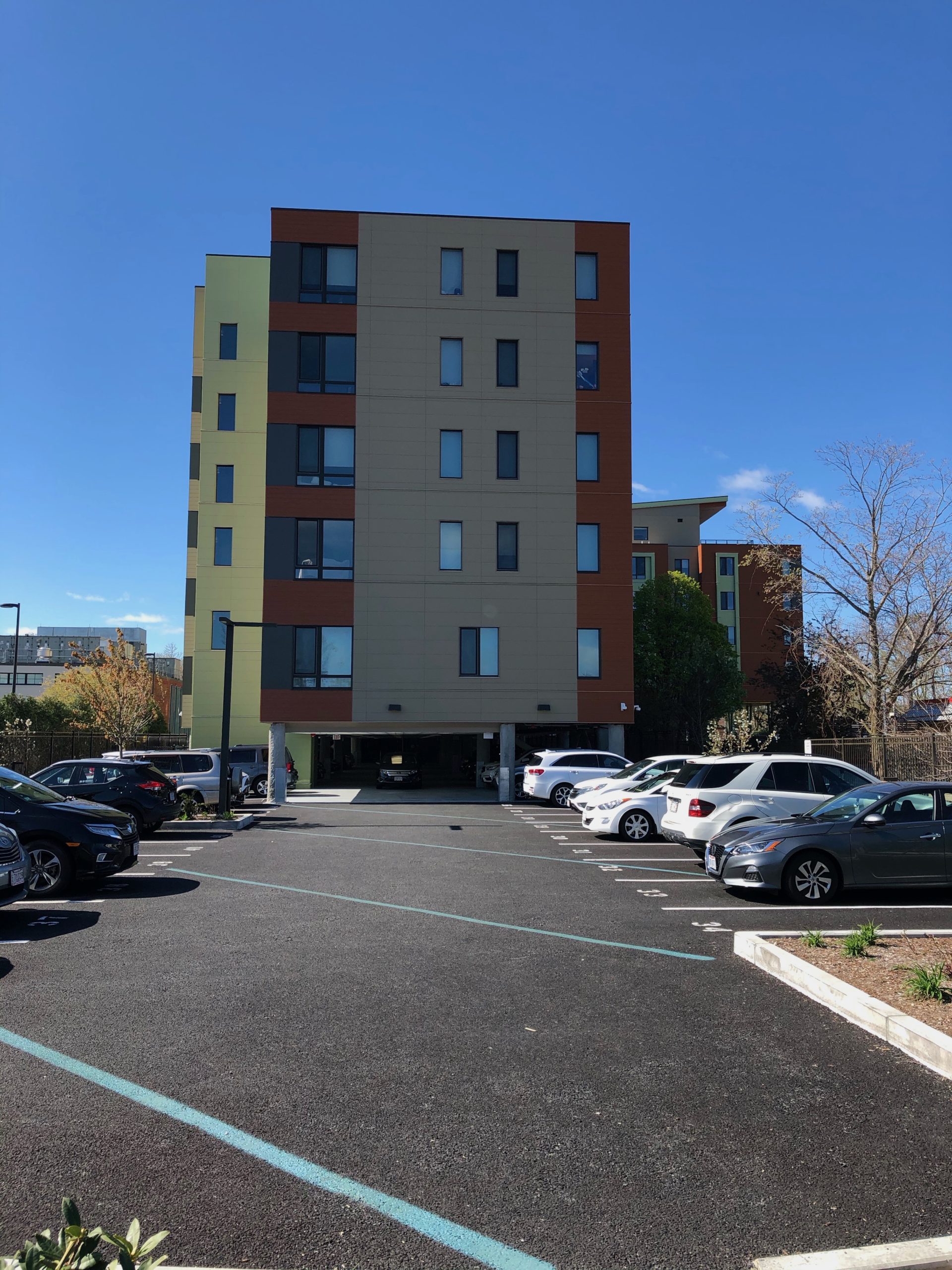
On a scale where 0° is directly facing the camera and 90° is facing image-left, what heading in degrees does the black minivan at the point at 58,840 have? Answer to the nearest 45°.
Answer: approximately 315°

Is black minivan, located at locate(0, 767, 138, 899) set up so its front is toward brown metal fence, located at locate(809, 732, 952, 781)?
no

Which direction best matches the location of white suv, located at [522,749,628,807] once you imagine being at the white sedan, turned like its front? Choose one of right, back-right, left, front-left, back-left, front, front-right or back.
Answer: back-right

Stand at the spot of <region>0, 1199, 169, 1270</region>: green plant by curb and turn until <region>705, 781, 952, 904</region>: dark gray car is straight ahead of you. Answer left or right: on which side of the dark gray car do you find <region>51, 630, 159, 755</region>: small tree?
left

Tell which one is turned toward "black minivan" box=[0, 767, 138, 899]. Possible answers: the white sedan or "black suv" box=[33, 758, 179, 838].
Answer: the white sedan

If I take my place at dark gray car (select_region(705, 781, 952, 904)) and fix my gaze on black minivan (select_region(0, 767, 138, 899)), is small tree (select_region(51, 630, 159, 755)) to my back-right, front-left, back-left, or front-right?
front-right

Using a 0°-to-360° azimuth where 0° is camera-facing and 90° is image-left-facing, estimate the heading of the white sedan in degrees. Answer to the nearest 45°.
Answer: approximately 45°

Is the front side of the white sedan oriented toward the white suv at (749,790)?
no

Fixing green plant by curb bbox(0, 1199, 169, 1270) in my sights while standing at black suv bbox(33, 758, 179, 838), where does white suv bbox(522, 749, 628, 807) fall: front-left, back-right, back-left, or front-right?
back-left

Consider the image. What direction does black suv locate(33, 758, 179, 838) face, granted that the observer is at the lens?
facing away from the viewer and to the left of the viewer

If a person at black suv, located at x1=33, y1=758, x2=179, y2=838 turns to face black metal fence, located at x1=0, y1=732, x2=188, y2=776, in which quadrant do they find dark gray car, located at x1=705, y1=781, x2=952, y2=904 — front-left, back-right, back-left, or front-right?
back-right

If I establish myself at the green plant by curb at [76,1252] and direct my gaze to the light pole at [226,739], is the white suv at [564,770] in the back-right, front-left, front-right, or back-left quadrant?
front-right

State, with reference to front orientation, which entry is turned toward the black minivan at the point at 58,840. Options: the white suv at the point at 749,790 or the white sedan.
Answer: the white sedan

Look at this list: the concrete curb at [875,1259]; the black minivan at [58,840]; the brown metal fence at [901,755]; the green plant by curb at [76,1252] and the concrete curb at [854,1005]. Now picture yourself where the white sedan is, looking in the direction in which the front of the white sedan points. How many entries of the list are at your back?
1

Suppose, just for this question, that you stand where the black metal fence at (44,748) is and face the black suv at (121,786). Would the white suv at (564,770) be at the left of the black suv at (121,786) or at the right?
left

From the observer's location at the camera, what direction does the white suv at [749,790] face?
facing away from the viewer and to the right of the viewer
